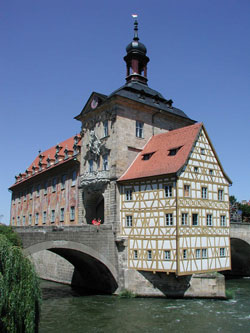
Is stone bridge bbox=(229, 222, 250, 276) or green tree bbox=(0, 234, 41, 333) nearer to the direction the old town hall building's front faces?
the green tree

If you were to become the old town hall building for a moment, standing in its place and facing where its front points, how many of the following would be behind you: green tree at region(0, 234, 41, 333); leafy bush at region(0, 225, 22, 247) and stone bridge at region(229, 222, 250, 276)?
1

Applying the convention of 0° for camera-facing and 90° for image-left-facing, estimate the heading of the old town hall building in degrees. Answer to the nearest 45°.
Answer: approximately 45°

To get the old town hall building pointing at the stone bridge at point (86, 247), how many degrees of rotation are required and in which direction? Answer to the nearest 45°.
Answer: approximately 45° to its right

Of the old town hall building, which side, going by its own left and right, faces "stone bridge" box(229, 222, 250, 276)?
back

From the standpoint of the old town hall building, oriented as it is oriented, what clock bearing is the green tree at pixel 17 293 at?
The green tree is roughly at 11 o'clock from the old town hall building.
